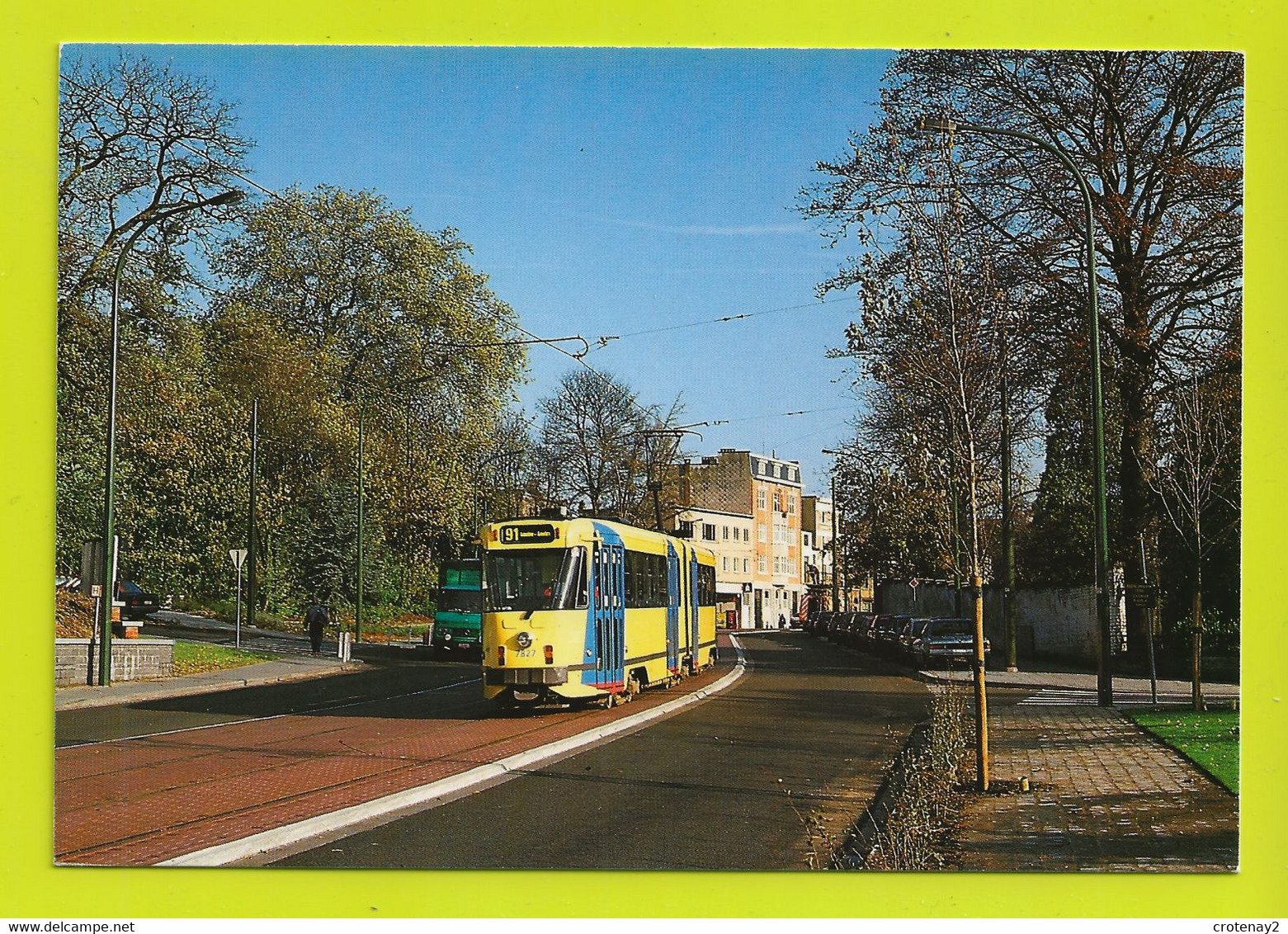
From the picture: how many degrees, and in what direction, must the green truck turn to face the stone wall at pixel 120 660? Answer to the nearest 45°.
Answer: approximately 45° to its right

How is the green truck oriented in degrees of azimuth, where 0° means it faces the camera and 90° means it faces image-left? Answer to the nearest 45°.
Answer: approximately 0°

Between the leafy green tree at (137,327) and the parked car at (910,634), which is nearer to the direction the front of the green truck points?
the leafy green tree

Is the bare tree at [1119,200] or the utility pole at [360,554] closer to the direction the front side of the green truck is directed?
the bare tree

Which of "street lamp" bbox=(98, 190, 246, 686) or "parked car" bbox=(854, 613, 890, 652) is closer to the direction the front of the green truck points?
the street lamp

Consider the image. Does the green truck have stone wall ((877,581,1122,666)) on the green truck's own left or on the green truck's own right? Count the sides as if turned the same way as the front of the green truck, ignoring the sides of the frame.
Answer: on the green truck's own left

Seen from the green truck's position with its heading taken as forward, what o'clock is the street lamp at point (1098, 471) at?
The street lamp is roughly at 11 o'clock from the green truck.

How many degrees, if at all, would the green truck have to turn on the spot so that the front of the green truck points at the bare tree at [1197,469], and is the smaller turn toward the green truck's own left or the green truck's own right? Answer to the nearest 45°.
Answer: approximately 45° to the green truck's own left
